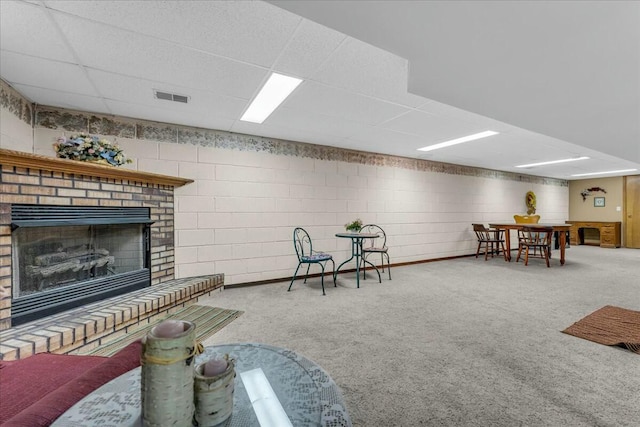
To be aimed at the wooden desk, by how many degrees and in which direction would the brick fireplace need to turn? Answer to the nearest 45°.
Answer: approximately 45° to its left

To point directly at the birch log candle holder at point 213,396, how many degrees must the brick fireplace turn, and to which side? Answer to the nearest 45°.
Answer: approximately 45° to its right

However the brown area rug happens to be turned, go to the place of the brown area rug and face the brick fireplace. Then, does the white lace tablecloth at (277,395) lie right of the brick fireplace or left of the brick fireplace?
left

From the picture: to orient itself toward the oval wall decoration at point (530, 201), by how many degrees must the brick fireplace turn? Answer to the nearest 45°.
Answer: approximately 45° to its left

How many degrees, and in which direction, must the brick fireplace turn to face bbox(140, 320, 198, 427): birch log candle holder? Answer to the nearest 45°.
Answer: approximately 45° to its right

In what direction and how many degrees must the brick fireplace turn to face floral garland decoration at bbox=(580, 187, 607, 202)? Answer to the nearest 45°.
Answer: approximately 45° to its left

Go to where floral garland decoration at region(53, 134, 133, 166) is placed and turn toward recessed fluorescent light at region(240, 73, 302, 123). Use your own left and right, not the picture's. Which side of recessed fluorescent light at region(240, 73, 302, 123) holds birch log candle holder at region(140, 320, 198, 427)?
right

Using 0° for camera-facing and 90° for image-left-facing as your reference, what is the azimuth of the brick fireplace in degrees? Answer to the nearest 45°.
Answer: approximately 315°
